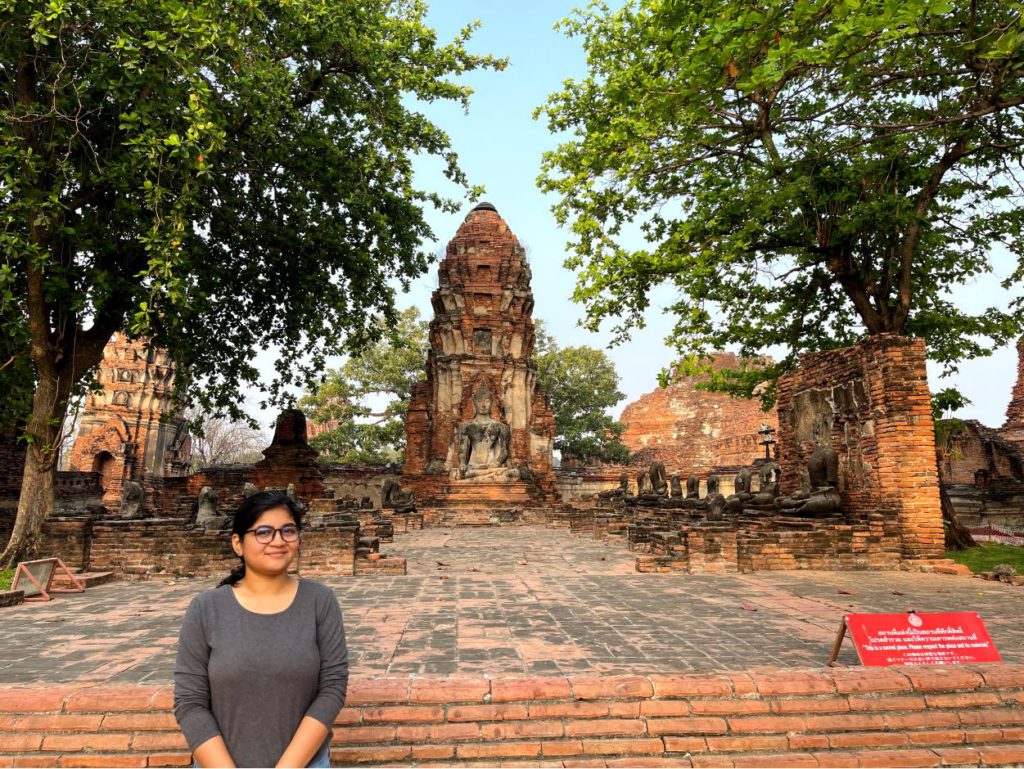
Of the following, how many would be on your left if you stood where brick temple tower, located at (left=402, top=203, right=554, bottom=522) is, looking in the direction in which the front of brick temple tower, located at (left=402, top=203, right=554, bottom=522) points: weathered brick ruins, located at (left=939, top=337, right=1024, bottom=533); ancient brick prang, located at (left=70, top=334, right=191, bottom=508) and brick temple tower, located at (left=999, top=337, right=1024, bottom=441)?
2

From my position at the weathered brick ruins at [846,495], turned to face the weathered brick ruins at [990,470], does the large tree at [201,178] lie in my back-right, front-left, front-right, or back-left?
back-left

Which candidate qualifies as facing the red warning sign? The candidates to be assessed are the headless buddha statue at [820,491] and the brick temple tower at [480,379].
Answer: the brick temple tower

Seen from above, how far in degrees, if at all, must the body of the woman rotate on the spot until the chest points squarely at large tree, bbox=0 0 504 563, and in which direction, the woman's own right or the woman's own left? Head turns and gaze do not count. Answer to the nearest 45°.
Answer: approximately 180°

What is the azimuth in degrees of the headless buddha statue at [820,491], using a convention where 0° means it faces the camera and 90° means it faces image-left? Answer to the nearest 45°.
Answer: approximately 90°

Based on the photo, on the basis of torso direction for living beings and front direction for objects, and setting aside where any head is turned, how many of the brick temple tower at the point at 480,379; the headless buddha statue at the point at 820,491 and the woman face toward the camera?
2

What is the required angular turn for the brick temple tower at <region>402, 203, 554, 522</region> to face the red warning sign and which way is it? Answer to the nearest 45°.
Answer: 0° — it already faces it

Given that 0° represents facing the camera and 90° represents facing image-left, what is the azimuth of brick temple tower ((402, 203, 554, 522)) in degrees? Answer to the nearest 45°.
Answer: approximately 0°
